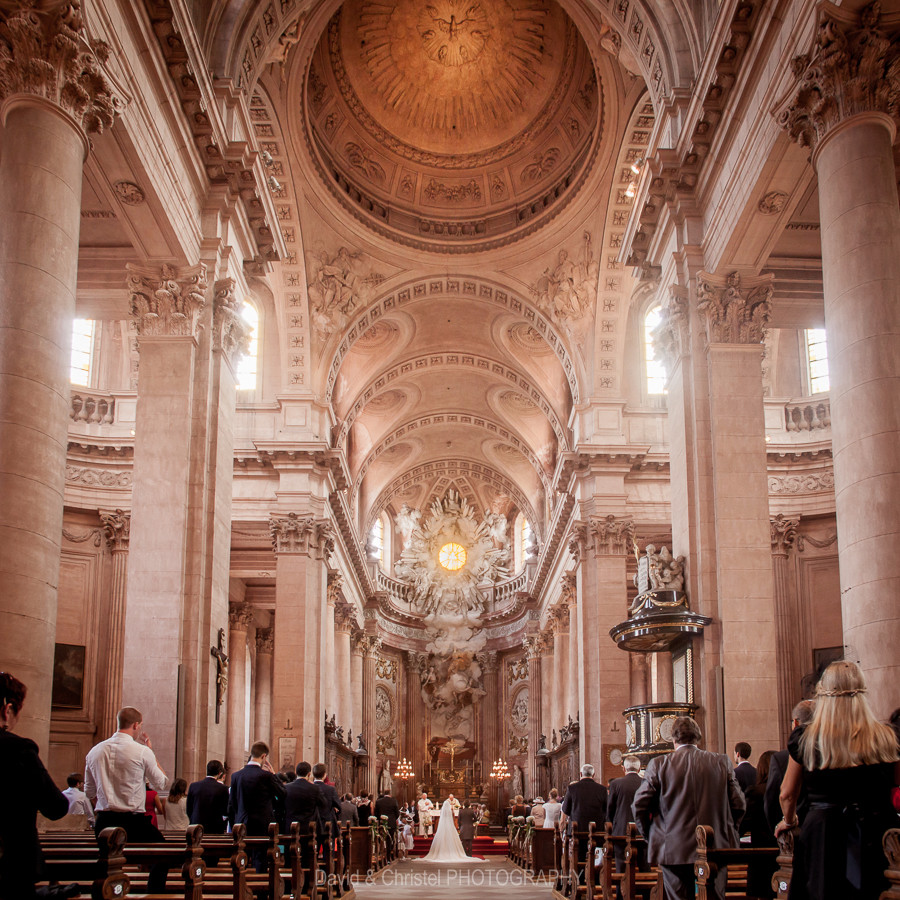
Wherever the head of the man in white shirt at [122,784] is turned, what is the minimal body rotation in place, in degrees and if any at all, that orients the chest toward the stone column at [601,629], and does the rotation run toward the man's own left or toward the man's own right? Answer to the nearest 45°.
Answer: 0° — they already face it

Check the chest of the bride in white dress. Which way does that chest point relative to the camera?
away from the camera

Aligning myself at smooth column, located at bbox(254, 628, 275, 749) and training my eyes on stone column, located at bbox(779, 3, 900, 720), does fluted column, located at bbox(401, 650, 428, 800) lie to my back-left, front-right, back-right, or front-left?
back-left

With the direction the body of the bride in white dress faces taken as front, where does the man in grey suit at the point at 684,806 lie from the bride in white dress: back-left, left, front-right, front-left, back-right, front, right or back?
back

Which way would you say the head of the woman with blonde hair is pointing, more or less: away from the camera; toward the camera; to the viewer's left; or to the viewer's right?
away from the camera

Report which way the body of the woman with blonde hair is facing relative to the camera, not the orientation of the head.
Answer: away from the camera

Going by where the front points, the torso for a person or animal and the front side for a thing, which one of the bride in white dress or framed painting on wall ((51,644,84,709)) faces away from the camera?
the bride in white dress

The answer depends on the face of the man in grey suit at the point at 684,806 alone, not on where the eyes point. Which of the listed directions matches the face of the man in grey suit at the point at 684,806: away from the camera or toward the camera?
away from the camera

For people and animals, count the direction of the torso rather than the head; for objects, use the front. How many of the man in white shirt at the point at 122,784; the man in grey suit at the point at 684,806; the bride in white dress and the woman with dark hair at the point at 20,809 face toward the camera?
0

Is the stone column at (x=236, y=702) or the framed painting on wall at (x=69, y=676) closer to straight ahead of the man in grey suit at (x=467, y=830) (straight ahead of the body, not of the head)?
the stone column

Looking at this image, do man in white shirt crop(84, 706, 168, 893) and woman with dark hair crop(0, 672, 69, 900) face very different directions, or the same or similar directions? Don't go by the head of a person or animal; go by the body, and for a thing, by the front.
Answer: same or similar directions
